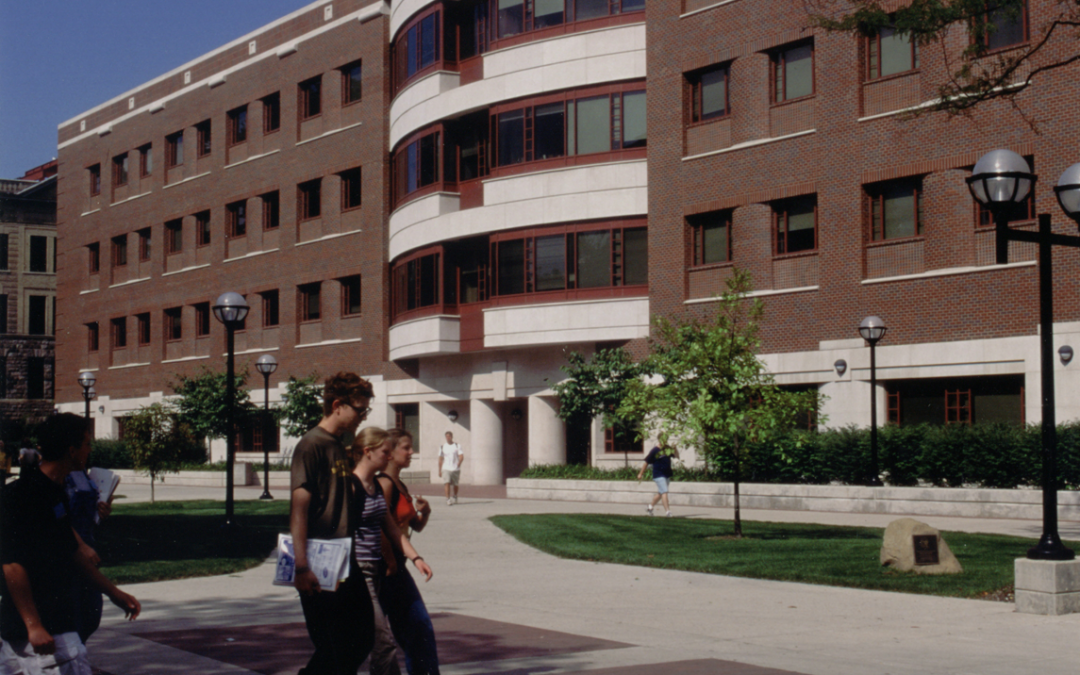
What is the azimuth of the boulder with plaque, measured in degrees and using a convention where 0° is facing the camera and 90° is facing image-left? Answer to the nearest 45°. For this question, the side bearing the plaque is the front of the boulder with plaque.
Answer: approximately 0°

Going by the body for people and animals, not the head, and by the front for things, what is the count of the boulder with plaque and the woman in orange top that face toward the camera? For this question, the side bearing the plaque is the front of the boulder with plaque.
1

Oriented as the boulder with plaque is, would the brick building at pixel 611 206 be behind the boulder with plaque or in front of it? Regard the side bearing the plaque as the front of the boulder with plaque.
behind
